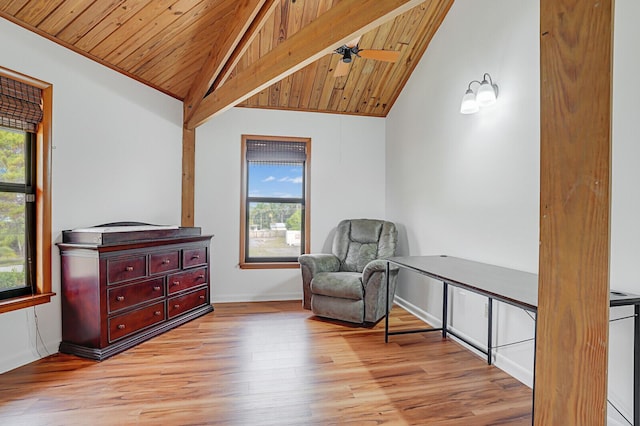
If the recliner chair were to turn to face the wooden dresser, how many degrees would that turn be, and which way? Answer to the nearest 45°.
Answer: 0° — it already faces it

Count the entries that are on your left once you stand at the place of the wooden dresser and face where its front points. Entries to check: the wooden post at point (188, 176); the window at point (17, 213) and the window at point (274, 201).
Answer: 2

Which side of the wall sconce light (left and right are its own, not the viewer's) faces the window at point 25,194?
front

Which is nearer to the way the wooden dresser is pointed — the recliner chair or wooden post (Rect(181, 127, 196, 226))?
the recliner chair

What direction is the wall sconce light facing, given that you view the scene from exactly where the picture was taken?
facing the viewer and to the left of the viewer

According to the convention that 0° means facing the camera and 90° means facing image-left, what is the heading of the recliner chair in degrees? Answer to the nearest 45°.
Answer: approximately 45°

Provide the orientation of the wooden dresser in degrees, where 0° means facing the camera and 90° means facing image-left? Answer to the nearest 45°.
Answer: approximately 315°

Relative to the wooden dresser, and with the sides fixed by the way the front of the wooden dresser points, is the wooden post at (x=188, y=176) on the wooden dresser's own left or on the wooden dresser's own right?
on the wooden dresser's own left

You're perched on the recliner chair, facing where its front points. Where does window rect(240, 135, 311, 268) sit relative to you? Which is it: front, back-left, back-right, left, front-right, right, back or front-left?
right

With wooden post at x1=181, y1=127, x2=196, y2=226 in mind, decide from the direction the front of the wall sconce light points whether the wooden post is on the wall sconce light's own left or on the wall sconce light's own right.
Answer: on the wall sconce light's own right

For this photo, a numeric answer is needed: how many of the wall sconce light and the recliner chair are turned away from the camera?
0

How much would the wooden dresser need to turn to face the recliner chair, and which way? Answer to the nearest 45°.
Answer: approximately 45° to its left
